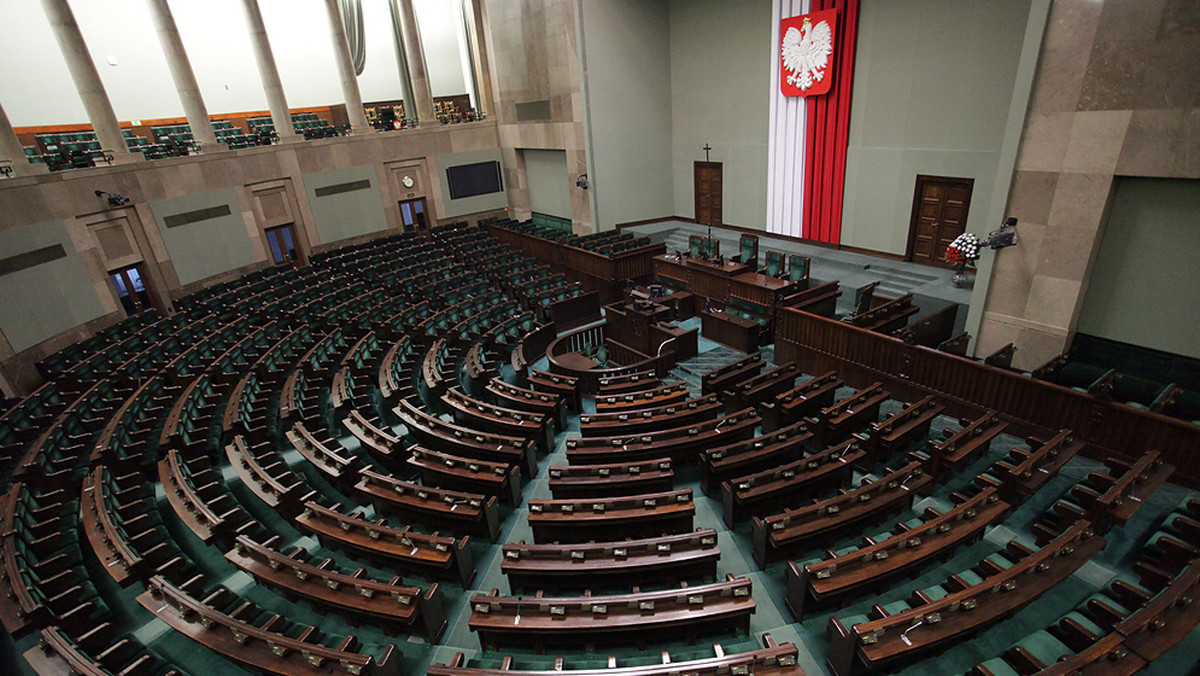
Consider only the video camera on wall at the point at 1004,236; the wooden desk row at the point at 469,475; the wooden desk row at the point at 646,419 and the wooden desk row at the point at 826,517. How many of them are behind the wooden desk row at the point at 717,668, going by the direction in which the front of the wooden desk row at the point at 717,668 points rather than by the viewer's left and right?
0

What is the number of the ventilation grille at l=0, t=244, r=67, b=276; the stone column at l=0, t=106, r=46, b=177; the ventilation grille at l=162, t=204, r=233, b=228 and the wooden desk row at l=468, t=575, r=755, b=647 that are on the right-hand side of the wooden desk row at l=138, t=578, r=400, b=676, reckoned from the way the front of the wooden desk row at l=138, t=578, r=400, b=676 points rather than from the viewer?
1

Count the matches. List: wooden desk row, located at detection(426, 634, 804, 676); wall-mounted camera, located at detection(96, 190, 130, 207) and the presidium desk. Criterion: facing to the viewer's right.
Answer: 1

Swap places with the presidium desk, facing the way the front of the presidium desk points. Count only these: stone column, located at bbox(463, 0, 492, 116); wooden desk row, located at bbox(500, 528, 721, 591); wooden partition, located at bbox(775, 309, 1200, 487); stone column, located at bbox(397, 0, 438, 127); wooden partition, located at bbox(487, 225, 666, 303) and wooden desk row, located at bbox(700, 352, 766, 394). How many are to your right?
3

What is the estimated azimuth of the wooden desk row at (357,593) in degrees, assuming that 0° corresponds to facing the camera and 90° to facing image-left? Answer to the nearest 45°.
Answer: approximately 225°

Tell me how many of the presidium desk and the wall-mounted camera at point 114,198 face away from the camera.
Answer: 0

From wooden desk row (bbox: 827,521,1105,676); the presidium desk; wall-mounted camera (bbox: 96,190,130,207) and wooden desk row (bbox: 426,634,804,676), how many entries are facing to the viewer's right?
1

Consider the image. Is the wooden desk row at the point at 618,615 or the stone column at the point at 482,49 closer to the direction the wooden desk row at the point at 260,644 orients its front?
the stone column

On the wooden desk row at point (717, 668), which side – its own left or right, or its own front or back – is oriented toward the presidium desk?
front

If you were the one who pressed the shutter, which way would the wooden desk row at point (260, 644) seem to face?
facing away from the viewer and to the right of the viewer

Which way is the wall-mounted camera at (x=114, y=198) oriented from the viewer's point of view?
to the viewer's right

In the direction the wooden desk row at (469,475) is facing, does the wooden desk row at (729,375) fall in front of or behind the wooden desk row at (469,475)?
in front

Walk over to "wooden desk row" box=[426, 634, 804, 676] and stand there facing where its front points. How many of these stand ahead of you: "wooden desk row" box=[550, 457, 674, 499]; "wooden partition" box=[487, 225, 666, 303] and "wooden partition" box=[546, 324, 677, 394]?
3

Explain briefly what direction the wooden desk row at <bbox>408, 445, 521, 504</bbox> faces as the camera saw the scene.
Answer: facing away from the viewer and to the right of the viewer

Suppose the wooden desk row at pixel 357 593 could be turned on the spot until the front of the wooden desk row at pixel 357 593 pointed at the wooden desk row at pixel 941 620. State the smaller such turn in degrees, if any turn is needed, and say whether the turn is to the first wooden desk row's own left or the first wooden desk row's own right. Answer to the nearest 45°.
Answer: approximately 90° to the first wooden desk row's own right

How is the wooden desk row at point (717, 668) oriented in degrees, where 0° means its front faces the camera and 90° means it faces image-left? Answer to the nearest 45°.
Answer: approximately 180°

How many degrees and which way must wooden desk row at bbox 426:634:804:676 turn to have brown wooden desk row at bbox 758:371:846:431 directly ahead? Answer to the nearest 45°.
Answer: approximately 45° to its right
